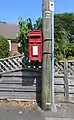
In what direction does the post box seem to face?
toward the camera
